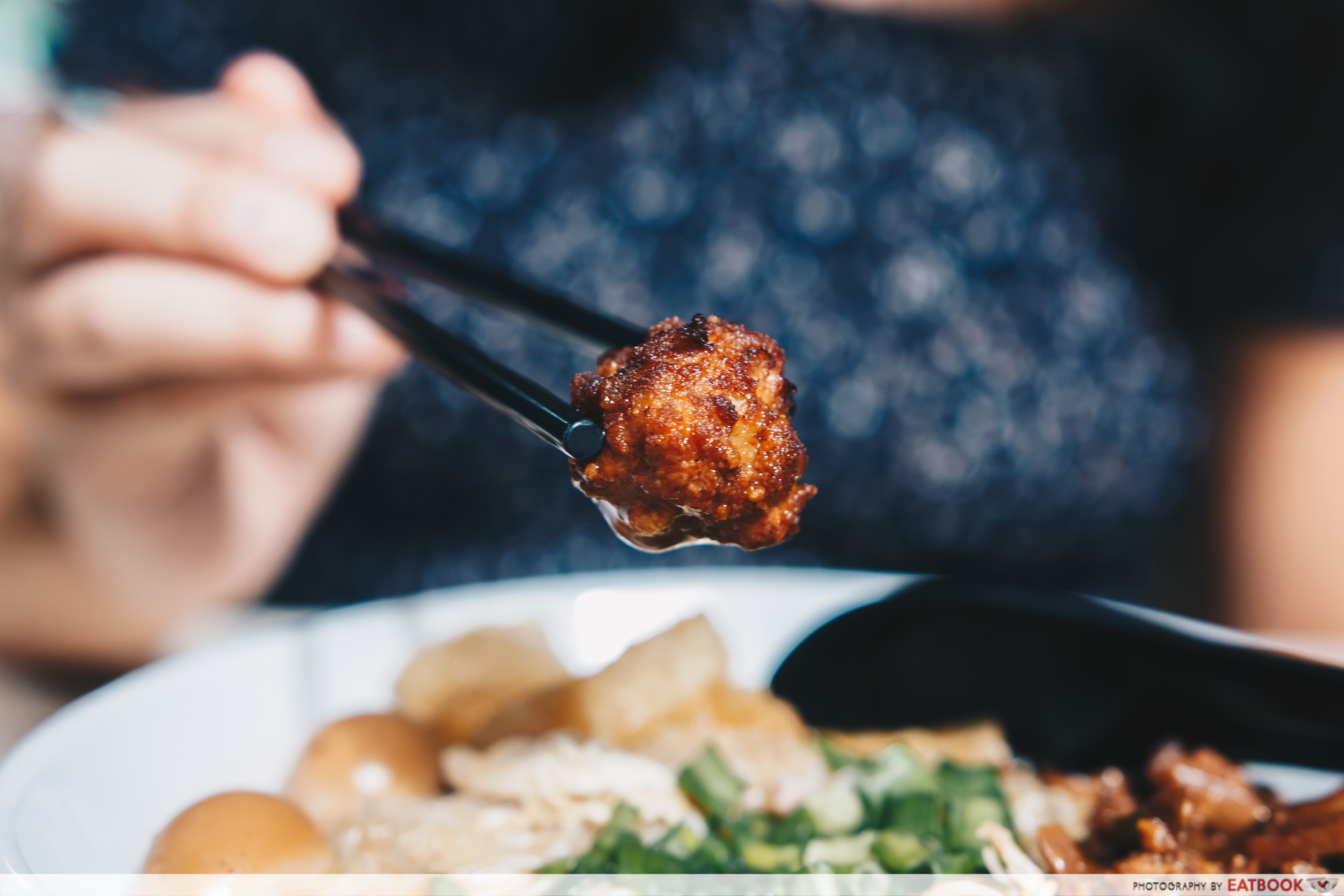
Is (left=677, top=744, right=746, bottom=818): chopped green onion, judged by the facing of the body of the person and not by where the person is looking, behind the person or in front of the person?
in front

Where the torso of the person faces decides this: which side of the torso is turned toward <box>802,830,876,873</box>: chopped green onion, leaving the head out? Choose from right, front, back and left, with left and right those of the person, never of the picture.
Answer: front

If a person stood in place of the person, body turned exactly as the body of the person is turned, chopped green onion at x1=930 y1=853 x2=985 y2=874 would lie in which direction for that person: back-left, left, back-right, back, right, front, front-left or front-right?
front

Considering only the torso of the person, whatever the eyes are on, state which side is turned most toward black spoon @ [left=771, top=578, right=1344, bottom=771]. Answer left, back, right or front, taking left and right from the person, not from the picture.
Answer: front

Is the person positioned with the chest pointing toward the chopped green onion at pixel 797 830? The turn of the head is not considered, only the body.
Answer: yes

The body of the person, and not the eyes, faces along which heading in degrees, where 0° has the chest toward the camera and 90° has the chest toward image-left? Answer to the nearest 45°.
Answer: approximately 0°

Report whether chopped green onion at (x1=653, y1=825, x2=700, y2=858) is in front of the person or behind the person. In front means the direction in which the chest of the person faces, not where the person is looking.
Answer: in front

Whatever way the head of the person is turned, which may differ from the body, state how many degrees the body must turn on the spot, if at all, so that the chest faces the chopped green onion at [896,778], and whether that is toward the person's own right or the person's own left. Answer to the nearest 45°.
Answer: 0° — they already face it

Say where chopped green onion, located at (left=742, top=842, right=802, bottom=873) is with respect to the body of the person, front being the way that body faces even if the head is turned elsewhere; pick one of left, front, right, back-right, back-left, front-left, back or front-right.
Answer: front

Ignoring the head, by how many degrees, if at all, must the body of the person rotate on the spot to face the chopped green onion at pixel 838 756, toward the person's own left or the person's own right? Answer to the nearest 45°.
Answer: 0° — they already face it

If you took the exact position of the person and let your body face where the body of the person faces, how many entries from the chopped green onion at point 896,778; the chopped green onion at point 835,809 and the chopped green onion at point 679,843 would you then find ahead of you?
3

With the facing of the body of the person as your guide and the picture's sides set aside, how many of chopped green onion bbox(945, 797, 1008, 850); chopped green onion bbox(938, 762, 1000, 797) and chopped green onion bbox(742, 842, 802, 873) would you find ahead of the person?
3

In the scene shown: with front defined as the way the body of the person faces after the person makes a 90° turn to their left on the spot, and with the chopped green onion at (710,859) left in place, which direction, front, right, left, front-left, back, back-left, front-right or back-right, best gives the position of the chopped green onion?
right
